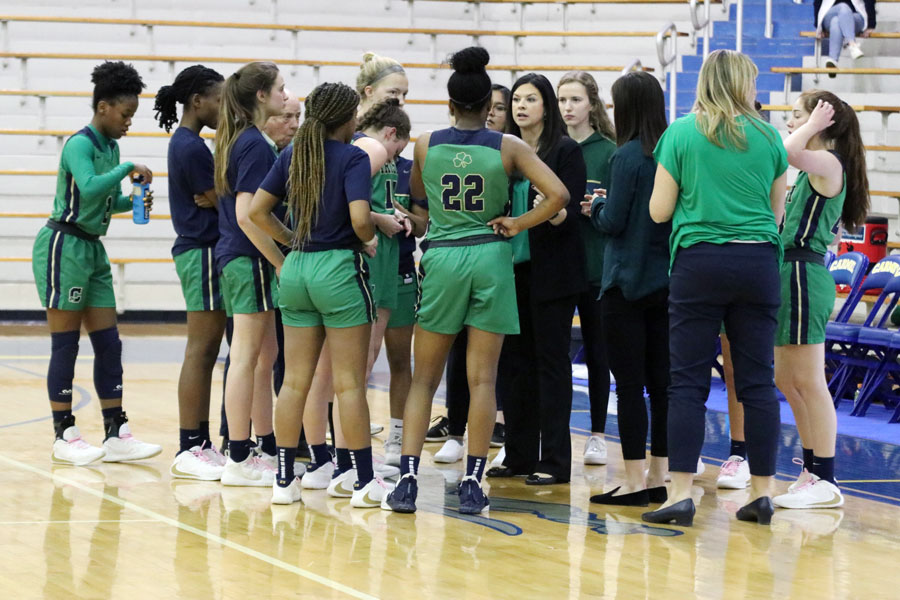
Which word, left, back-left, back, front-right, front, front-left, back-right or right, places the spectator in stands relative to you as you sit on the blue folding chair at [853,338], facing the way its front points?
back-right

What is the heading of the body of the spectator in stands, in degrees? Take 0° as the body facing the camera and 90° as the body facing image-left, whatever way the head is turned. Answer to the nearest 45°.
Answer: approximately 0°

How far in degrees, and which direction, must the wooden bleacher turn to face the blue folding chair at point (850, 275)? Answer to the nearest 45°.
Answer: approximately 45° to its left

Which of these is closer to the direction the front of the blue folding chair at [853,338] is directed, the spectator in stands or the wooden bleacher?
the wooden bleacher

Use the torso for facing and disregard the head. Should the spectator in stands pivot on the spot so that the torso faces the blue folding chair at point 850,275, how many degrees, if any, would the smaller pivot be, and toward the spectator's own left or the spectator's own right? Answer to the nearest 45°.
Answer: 0° — they already face it

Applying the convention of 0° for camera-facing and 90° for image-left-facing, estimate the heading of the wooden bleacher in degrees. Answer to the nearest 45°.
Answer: approximately 0°

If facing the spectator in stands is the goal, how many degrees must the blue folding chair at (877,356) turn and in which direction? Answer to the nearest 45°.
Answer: approximately 135° to its right

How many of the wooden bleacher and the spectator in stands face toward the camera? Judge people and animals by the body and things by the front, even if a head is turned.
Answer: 2
